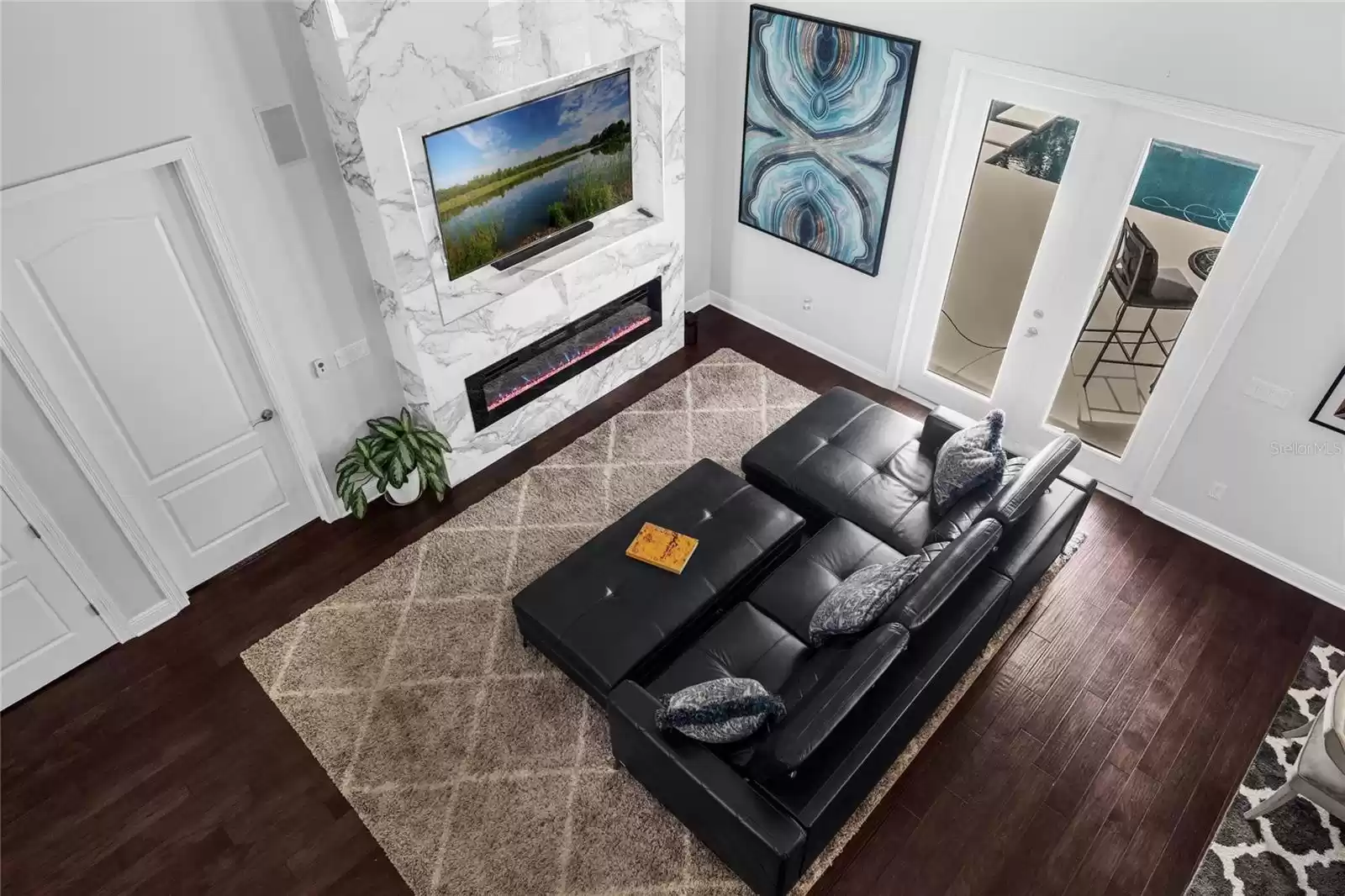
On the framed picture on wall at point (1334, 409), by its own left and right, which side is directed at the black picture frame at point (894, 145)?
right

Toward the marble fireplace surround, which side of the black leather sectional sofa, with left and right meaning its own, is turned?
front

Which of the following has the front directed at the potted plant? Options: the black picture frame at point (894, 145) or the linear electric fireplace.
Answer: the black picture frame

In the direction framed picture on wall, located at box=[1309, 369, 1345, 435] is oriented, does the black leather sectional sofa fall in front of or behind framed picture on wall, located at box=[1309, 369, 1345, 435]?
in front

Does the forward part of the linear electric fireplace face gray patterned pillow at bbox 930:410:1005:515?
yes

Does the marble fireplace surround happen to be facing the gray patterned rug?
yes

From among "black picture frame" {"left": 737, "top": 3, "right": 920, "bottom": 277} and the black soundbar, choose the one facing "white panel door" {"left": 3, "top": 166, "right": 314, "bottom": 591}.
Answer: the black picture frame

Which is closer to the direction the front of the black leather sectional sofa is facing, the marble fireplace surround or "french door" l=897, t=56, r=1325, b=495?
the marble fireplace surround

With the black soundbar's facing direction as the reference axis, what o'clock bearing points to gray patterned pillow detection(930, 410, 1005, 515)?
The gray patterned pillow is roughly at 12 o'clock from the black soundbar.

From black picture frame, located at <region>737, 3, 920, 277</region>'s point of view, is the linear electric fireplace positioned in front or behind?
in front

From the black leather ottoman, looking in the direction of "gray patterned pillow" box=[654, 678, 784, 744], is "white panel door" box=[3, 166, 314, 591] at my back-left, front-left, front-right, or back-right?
back-right

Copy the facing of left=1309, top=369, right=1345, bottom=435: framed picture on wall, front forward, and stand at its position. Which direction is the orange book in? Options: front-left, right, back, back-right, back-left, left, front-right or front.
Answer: front-right

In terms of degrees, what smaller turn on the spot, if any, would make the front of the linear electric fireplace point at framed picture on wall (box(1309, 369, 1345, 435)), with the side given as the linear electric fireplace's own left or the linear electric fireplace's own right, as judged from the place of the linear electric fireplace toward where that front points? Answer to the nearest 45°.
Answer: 0° — it already faces it

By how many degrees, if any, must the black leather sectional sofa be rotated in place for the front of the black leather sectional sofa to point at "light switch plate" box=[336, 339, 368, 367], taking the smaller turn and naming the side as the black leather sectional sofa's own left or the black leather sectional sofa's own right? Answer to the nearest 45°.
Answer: approximately 45° to the black leather sectional sofa's own left

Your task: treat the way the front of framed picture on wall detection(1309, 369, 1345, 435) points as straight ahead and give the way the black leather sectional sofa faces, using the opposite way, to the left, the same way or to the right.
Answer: to the right

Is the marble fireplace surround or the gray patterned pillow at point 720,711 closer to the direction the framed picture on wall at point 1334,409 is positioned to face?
the gray patterned pillow
